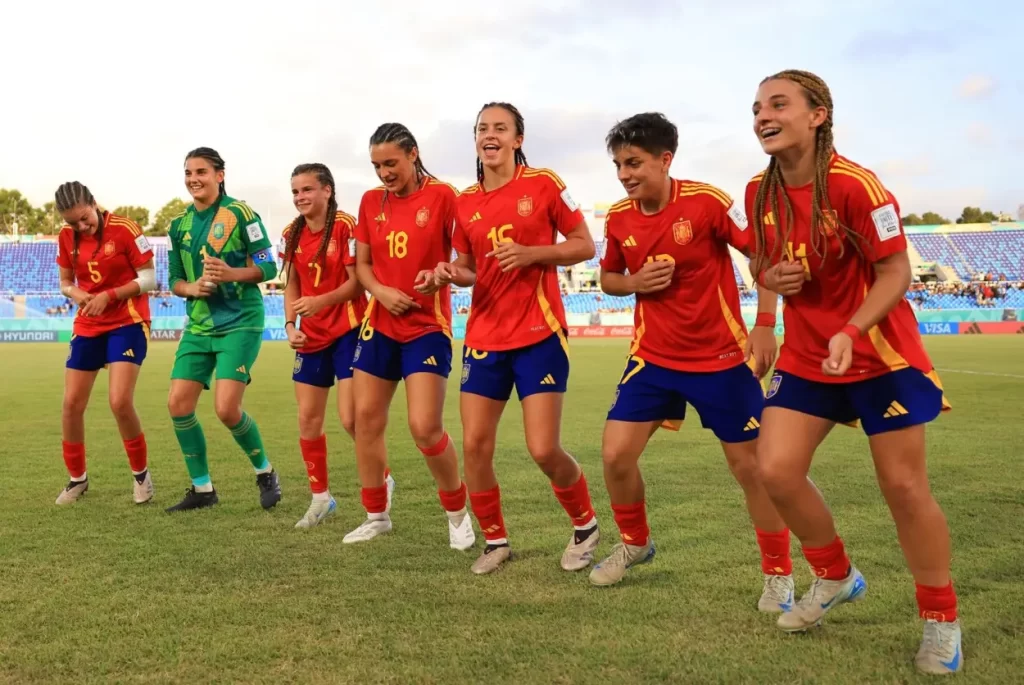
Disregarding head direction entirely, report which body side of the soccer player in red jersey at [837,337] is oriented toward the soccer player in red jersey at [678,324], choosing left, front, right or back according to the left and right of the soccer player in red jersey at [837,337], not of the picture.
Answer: right

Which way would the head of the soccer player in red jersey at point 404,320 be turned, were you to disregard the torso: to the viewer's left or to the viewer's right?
to the viewer's left

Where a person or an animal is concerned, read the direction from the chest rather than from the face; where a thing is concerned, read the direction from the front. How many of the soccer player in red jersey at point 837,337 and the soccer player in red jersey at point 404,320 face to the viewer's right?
0

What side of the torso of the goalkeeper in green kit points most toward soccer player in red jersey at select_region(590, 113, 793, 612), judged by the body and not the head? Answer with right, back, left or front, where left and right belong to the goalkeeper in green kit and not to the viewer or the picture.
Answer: left

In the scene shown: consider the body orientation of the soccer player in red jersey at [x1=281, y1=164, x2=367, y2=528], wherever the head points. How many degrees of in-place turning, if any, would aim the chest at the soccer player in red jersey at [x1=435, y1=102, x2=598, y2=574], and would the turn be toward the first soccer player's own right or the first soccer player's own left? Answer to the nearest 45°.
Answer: approximately 90° to the first soccer player's own left

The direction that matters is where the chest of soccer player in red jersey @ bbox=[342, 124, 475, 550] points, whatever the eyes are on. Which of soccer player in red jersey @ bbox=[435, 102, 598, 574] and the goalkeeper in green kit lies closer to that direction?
the soccer player in red jersey

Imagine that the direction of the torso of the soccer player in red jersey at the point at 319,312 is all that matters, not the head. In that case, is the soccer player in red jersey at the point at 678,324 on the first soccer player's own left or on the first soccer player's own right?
on the first soccer player's own left

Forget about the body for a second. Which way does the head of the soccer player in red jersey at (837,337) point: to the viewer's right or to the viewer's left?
to the viewer's left
